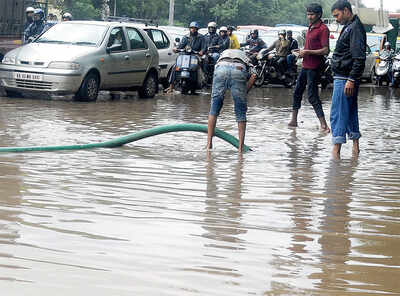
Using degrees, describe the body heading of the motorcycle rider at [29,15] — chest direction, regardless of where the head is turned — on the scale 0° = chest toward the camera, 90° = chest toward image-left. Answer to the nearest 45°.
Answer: approximately 45°

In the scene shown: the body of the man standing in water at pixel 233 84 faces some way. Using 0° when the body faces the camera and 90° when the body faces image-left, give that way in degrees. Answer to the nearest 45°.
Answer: approximately 180°

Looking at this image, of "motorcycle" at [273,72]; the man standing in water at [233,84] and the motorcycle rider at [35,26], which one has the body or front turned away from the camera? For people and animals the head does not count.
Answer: the man standing in water

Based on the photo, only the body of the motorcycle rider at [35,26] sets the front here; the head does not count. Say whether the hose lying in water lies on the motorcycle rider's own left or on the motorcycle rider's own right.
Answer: on the motorcycle rider's own left

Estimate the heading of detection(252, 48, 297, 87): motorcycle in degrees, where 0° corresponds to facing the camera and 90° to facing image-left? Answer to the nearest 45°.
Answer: approximately 45°

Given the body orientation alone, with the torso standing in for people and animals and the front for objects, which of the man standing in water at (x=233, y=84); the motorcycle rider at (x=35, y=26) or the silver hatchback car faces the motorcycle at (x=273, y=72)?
the man standing in water

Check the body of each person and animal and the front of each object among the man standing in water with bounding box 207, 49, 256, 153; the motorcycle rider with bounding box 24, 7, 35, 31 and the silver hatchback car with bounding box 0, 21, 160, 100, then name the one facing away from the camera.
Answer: the man standing in water

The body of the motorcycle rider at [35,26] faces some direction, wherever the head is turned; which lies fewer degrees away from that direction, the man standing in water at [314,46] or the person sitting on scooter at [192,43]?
the man standing in water

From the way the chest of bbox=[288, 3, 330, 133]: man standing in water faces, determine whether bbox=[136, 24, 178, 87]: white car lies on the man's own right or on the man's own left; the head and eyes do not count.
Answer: on the man's own right

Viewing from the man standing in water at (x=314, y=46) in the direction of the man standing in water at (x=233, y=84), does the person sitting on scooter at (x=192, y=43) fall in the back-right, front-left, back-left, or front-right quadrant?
back-right
